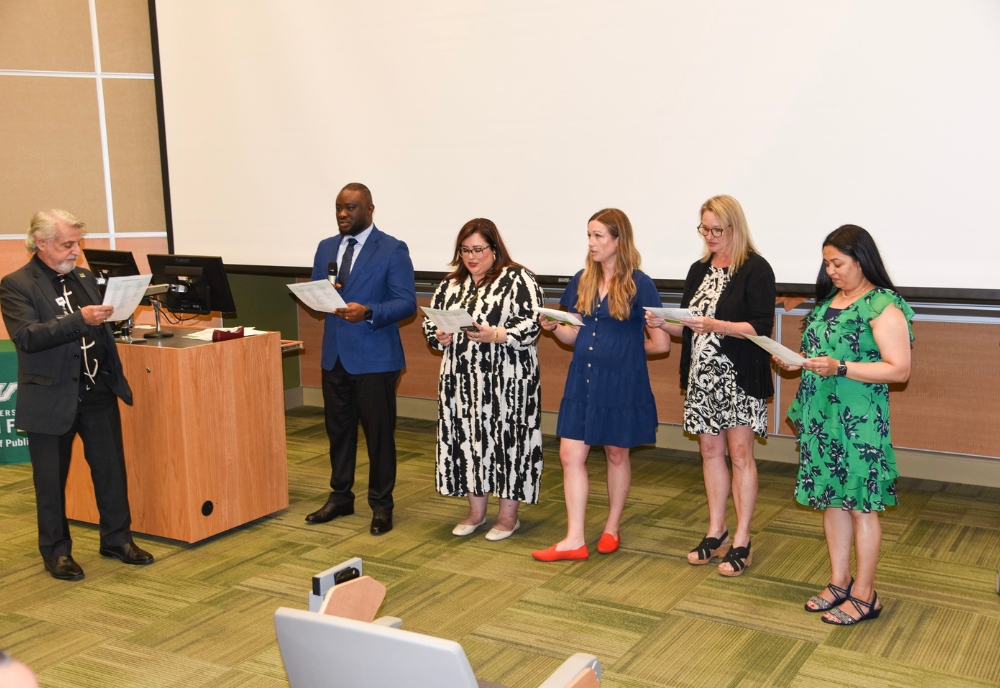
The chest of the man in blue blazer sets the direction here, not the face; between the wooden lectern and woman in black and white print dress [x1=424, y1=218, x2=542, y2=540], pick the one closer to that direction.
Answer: the wooden lectern

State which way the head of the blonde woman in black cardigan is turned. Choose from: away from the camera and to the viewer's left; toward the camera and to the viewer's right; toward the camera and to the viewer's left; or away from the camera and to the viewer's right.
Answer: toward the camera and to the viewer's left

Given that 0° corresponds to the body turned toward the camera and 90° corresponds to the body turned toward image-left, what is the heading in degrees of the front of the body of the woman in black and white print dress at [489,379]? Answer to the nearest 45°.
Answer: approximately 45°

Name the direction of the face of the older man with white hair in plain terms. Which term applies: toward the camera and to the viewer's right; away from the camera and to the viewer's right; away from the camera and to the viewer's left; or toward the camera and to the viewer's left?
toward the camera and to the viewer's right

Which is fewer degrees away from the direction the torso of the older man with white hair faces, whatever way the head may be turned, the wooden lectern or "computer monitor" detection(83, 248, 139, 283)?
the wooden lectern

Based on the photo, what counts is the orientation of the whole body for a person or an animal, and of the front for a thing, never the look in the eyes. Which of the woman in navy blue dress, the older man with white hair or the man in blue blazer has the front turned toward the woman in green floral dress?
the older man with white hair

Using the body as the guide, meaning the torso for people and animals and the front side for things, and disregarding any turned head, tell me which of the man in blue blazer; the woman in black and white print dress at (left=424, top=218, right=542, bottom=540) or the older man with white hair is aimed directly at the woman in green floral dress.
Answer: the older man with white hair

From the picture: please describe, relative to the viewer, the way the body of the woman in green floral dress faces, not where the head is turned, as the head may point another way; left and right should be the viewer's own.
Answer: facing the viewer and to the left of the viewer

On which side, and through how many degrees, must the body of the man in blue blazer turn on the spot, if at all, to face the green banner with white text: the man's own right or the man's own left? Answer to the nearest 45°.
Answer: approximately 90° to the man's own right

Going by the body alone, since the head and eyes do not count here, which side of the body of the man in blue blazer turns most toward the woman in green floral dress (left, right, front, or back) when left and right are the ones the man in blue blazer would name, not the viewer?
left

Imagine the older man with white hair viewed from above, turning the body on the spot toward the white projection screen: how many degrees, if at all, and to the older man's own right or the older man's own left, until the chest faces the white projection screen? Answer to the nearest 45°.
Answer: approximately 45° to the older man's own left

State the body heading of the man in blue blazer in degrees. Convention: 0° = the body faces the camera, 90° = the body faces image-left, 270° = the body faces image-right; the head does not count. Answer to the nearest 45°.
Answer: approximately 45°

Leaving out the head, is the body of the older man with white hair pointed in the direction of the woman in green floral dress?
yes

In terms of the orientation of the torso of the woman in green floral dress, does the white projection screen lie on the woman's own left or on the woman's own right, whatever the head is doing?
on the woman's own right

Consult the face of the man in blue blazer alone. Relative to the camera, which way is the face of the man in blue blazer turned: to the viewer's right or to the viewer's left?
to the viewer's left

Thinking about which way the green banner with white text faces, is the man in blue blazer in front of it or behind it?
in front

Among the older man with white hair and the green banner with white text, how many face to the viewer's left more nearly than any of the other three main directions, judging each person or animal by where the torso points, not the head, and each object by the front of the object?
0

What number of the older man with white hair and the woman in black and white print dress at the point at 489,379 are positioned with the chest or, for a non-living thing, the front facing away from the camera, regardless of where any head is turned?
0

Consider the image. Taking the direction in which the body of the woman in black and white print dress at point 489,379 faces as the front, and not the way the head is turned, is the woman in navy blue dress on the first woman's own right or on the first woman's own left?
on the first woman's own left

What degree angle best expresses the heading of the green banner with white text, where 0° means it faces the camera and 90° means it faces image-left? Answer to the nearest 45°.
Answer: approximately 0°
